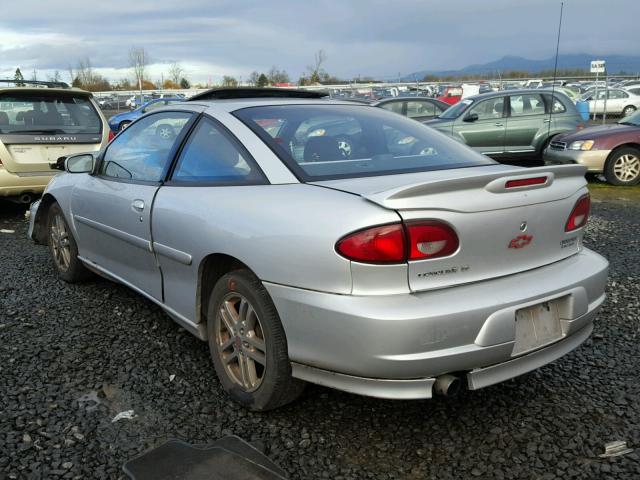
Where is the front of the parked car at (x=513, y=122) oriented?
to the viewer's left

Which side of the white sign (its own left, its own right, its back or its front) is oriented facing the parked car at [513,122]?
front

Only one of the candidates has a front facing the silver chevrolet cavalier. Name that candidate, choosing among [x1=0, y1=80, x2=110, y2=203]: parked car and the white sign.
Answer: the white sign

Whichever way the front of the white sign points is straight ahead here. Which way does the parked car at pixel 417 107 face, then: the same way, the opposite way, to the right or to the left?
to the right

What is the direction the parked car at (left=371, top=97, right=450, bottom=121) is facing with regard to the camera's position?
facing to the left of the viewer

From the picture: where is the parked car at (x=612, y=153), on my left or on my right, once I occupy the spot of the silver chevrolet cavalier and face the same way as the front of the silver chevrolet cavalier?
on my right

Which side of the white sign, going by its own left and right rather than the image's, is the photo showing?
front

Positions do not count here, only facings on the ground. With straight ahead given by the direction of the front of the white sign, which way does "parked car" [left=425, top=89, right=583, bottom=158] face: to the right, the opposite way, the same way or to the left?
to the right

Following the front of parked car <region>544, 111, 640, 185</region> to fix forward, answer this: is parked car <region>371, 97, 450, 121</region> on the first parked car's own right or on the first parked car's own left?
on the first parked car's own right

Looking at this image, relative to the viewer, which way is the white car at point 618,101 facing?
to the viewer's left

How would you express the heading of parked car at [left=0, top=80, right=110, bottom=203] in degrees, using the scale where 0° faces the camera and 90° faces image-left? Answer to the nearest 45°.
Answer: approximately 180°

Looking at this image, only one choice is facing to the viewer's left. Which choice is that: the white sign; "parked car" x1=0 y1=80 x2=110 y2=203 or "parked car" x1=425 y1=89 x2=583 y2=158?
"parked car" x1=425 y1=89 x2=583 y2=158

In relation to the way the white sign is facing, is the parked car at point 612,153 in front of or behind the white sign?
in front

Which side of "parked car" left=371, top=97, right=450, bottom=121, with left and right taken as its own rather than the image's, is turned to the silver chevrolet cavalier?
left

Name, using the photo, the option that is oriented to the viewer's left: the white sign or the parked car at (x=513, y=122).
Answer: the parked car
